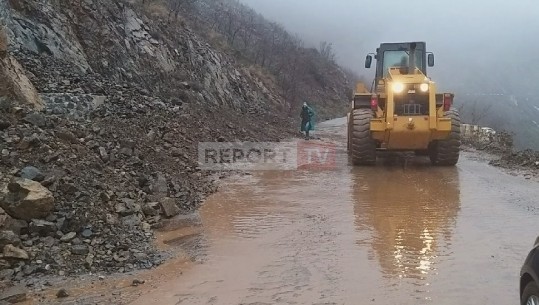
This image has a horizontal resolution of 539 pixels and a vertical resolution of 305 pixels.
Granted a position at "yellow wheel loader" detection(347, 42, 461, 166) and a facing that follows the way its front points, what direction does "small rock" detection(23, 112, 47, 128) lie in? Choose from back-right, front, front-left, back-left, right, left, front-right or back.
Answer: back-left

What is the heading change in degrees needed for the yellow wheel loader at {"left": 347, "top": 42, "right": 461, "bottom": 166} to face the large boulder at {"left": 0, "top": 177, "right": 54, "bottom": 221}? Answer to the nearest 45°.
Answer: approximately 135° to its left

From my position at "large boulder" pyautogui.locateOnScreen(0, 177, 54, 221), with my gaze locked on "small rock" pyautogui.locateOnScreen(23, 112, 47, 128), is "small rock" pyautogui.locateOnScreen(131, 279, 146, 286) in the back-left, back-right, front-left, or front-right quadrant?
back-right

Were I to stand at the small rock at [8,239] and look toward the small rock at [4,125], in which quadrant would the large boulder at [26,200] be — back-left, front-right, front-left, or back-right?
front-right

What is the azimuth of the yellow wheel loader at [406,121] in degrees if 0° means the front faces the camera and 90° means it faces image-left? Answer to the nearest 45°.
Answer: approximately 180°

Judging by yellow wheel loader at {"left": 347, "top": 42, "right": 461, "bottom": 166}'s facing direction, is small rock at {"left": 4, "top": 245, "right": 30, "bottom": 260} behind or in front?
behind

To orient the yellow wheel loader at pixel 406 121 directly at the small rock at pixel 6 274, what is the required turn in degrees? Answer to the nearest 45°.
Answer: approximately 135° to its left

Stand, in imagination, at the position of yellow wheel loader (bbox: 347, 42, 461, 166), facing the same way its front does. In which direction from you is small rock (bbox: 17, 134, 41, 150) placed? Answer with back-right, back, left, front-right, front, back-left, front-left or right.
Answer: back-left

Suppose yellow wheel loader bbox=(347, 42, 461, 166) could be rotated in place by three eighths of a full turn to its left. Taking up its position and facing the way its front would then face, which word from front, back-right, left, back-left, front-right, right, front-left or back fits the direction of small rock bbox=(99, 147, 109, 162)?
front

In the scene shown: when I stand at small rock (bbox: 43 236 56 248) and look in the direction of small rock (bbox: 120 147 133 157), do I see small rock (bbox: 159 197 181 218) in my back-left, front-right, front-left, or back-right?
front-right

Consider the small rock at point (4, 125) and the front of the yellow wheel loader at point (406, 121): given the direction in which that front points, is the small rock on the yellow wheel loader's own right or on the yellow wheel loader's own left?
on the yellow wheel loader's own left

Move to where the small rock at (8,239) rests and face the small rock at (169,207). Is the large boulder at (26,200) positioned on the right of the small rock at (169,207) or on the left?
left
